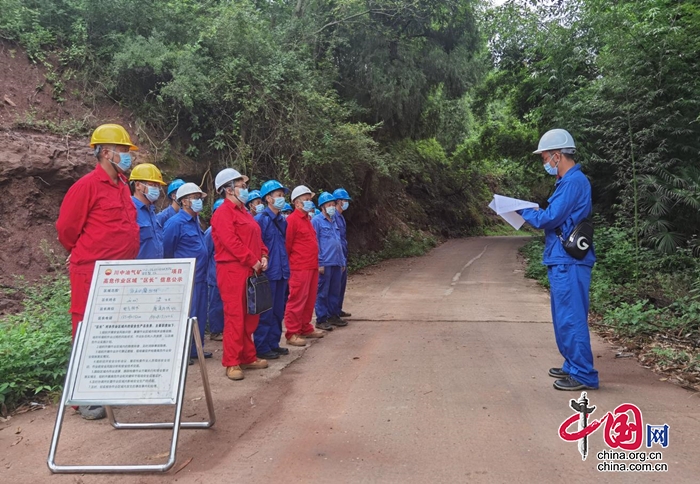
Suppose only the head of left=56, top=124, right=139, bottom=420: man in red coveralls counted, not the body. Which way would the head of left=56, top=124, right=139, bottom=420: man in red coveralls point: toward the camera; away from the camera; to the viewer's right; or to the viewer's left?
to the viewer's right

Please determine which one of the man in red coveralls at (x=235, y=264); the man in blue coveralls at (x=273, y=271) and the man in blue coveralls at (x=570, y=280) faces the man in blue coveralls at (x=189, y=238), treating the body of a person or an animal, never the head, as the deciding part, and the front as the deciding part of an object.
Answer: the man in blue coveralls at (x=570, y=280)

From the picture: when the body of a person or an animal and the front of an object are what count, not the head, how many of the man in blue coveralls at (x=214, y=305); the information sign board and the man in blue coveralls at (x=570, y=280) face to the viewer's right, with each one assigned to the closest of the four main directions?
1

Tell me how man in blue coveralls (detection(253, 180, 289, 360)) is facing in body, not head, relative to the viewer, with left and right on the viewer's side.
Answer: facing the viewer and to the right of the viewer

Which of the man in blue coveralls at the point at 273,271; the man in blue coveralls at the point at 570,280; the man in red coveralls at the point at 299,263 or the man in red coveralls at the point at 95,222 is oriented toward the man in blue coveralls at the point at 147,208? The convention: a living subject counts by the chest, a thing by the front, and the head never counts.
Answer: the man in blue coveralls at the point at 570,280

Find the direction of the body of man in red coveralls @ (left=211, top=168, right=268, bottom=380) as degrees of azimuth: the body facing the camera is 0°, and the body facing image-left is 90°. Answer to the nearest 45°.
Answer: approximately 315°

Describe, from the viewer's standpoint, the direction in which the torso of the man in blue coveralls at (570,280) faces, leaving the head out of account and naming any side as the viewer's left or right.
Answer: facing to the left of the viewer

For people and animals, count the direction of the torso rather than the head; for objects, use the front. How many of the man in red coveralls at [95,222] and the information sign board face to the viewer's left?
0

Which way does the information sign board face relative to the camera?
toward the camera

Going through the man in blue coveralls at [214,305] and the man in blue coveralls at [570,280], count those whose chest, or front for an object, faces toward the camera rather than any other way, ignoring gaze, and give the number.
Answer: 0

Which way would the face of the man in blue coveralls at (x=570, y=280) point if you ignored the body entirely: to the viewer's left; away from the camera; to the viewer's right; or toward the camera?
to the viewer's left
